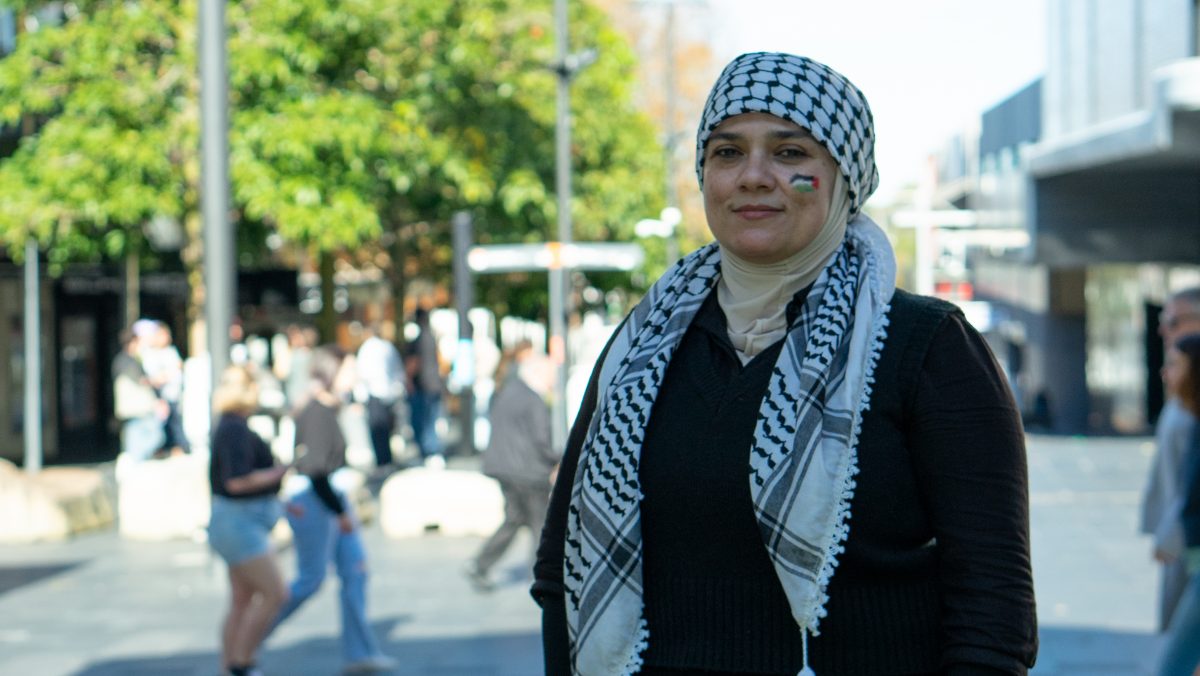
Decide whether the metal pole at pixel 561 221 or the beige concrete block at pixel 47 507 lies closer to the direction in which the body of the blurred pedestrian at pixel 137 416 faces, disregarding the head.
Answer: the metal pole

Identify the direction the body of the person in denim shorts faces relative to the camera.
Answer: to the viewer's right

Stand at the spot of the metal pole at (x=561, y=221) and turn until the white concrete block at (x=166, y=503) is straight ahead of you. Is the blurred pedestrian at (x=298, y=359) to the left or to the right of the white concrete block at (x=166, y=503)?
right

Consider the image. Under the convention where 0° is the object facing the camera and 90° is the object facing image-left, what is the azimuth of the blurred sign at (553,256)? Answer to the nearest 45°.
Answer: approximately 0°

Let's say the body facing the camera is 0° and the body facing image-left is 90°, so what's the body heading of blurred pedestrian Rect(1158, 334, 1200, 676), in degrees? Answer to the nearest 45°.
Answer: approximately 90°
